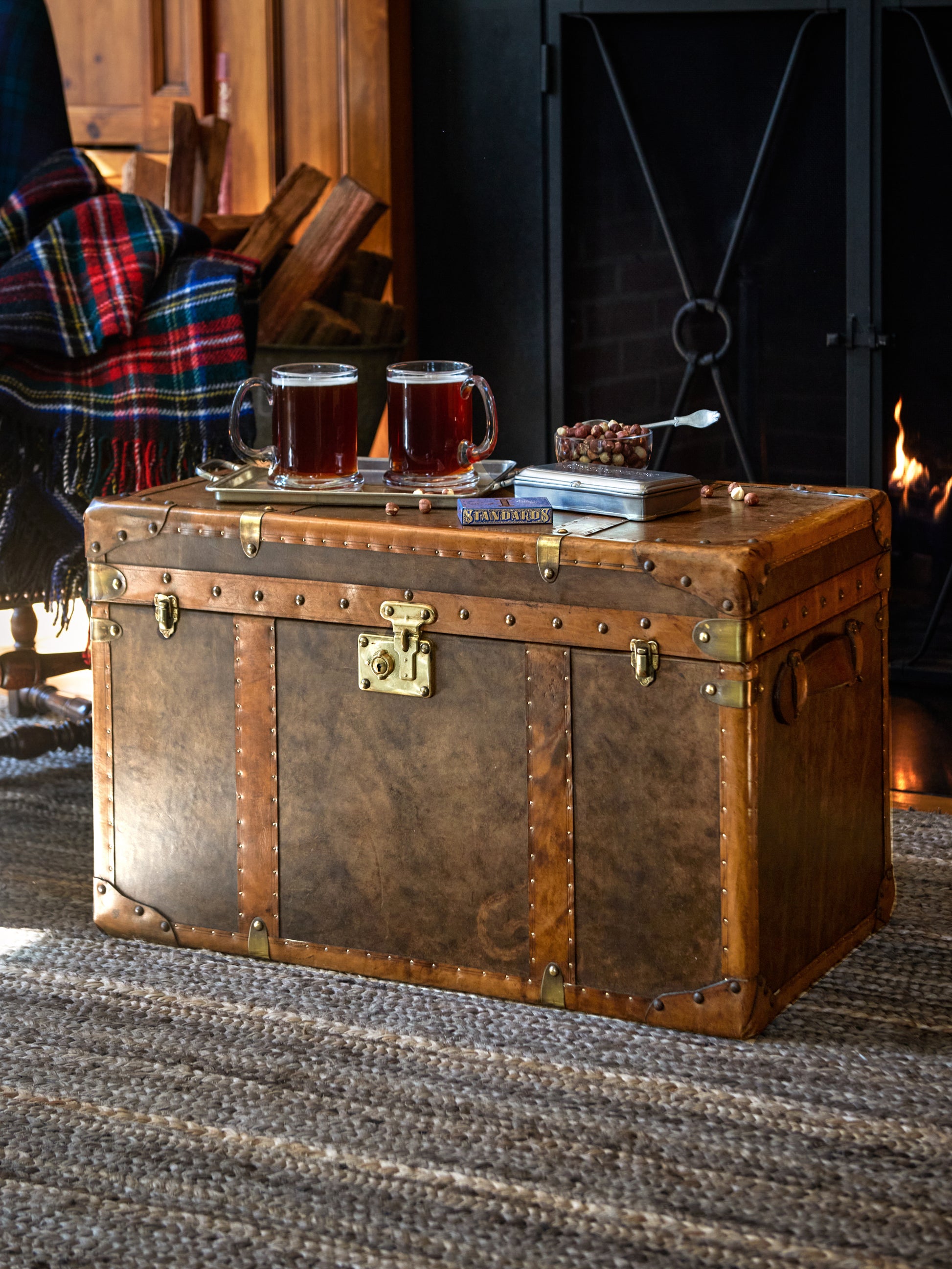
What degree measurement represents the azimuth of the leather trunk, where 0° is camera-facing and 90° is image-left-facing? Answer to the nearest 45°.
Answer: approximately 45°

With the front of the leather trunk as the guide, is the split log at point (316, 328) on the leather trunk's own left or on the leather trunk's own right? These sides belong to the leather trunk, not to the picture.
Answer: on the leather trunk's own right

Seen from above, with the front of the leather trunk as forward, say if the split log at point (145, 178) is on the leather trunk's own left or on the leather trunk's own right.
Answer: on the leather trunk's own right

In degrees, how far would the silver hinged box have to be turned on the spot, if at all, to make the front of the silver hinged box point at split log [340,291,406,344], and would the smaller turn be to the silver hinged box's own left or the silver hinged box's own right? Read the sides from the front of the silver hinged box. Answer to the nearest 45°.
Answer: approximately 135° to the silver hinged box's own right

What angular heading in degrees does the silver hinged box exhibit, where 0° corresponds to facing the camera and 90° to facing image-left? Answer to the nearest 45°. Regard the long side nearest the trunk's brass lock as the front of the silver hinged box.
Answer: approximately 45°

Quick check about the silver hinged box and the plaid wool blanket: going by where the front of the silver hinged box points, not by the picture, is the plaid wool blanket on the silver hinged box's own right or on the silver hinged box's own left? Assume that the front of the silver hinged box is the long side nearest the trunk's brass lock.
on the silver hinged box's own right
